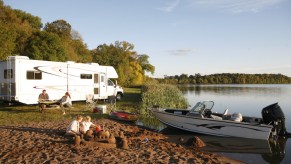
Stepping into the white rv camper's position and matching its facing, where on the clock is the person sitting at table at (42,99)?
The person sitting at table is roughly at 5 o'clock from the white rv camper.

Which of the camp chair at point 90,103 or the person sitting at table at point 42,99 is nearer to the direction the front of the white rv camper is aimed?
the camp chair

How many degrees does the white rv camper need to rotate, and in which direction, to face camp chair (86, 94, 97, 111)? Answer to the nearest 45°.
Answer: approximately 45° to its right

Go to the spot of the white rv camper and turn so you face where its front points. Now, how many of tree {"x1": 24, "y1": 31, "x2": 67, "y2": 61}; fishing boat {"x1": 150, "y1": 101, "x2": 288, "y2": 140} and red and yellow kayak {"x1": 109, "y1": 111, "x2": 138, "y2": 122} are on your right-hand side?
2

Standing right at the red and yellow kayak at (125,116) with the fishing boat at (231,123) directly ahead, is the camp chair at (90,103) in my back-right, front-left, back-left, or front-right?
back-left

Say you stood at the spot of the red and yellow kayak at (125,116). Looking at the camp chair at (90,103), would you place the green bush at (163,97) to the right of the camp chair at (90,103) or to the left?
right

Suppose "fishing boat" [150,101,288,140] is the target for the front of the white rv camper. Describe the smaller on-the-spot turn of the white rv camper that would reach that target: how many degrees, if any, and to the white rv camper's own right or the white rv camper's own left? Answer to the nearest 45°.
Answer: approximately 90° to the white rv camper's own right

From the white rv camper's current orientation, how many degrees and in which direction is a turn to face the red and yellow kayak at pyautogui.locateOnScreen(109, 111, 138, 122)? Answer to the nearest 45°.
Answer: approximately 90° to its right

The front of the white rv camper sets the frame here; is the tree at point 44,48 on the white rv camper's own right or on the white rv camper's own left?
on the white rv camper's own left

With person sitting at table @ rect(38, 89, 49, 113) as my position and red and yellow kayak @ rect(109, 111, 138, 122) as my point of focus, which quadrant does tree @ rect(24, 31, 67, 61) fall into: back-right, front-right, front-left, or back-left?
back-left

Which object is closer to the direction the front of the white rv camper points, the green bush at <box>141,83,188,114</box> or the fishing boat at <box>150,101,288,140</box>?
the green bush

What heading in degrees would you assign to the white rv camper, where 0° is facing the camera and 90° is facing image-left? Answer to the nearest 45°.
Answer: approximately 225°

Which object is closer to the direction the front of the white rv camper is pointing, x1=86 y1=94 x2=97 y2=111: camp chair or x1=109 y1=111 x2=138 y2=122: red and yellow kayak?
the camp chair
